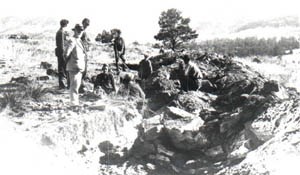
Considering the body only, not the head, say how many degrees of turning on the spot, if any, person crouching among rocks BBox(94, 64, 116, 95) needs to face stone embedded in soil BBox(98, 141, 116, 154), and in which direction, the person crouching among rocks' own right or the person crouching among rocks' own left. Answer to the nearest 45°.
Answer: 0° — they already face it

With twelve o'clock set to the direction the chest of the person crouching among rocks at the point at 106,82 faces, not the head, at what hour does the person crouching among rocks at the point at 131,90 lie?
the person crouching among rocks at the point at 131,90 is roughly at 9 o'clock from the person crouching among rocks at the point at 106,82.

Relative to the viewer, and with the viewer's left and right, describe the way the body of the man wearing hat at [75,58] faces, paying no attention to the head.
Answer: facing the viewer and to the right of the viewer

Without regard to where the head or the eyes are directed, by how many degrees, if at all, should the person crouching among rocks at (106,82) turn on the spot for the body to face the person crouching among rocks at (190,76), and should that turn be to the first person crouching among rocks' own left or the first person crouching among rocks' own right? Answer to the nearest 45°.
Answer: approximately 90° to the first person crouching among rocks' own left

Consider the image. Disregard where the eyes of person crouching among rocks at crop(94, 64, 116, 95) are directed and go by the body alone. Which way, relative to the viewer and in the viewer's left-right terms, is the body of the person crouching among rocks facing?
facing the viewer
